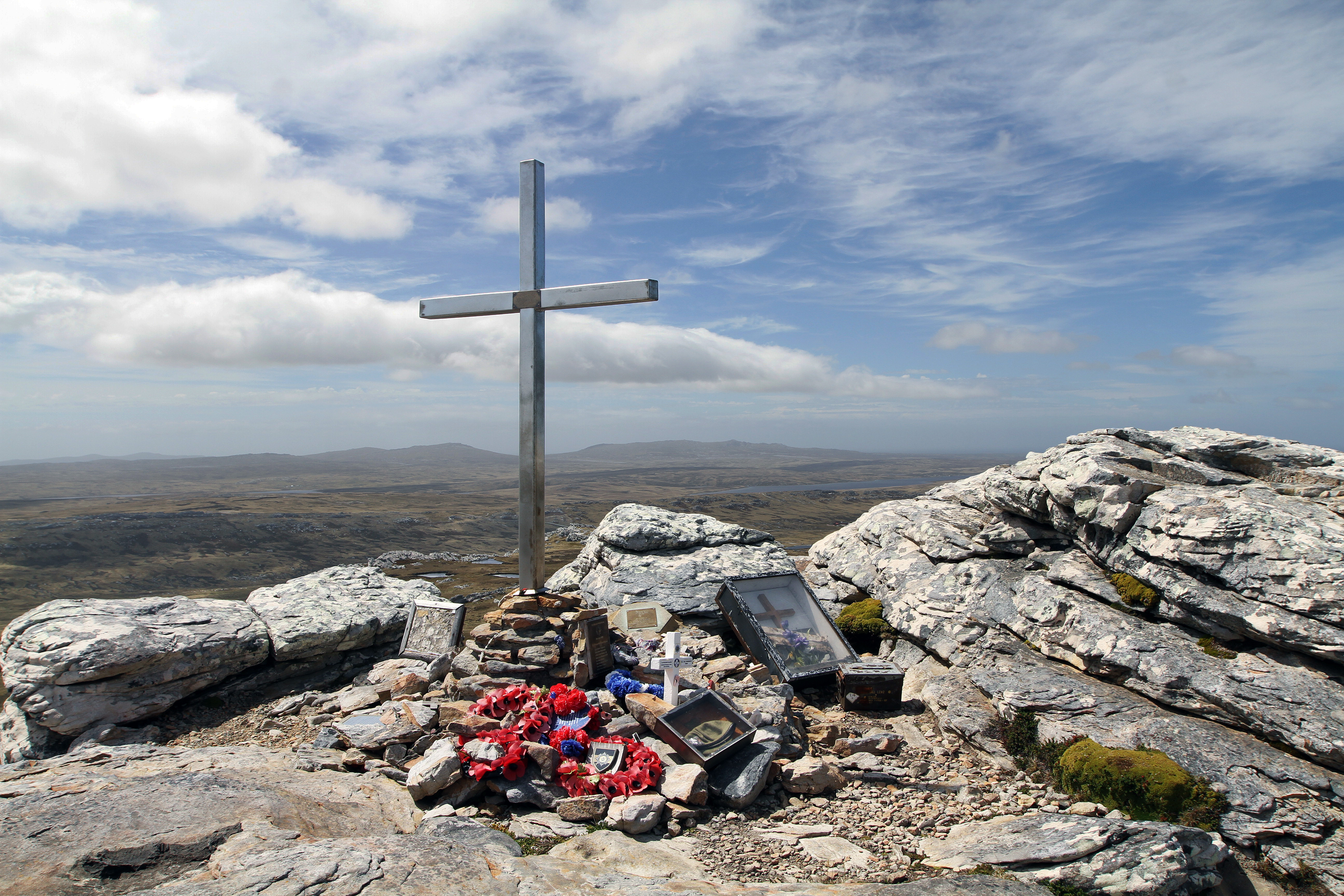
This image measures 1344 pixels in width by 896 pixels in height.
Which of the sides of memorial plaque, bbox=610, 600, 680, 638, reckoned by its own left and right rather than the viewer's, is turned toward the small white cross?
front

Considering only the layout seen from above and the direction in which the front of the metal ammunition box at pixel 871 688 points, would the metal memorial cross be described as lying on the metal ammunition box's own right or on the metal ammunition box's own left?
on the metal ammunition box's own right

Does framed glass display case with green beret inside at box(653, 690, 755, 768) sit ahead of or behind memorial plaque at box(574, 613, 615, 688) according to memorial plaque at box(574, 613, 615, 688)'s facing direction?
ahead

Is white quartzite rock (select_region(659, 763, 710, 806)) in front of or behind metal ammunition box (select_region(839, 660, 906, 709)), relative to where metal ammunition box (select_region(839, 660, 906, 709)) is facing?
in front

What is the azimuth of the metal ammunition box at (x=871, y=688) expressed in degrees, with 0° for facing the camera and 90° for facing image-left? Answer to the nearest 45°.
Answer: approximately 0°

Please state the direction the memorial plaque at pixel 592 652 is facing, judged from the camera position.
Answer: facing the viewer and to the right of the viewer

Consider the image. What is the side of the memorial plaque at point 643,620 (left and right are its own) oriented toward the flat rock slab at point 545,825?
front

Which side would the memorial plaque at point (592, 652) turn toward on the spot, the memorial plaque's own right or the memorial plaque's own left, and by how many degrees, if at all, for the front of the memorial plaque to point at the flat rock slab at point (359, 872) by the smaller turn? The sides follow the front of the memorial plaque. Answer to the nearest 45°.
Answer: approximately 45° to the memorial plaque's own right

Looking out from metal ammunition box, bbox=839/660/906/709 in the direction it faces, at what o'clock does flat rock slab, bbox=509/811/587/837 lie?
The flat rock slab is roughly at 1 o'clock from the metal ammunition box.

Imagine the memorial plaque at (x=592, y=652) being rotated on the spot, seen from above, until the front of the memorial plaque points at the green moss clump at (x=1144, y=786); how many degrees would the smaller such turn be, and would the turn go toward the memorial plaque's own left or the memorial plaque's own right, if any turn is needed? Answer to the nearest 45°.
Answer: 0° — it already faces it

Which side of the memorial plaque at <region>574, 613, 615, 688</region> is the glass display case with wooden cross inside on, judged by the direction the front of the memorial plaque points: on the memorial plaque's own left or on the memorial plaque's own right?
on the memorial plaque's own left

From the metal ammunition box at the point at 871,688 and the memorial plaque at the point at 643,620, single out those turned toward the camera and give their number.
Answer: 2
